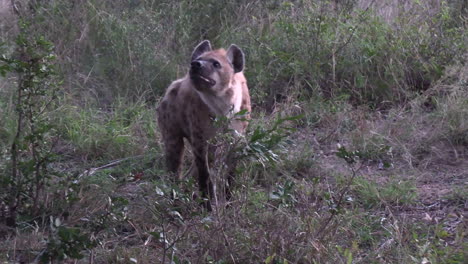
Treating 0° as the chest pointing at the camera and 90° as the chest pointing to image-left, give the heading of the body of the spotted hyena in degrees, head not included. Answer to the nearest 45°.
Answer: approximately 315°

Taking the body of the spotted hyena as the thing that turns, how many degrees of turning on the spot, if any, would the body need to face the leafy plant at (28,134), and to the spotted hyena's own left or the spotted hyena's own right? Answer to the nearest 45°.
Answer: approximately 90° to the spotted hyena's own right

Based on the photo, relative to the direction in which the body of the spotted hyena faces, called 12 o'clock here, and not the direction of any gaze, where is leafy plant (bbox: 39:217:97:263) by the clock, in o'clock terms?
The leafy plant is roughly at 2 o'clock from the spotted hyena.
